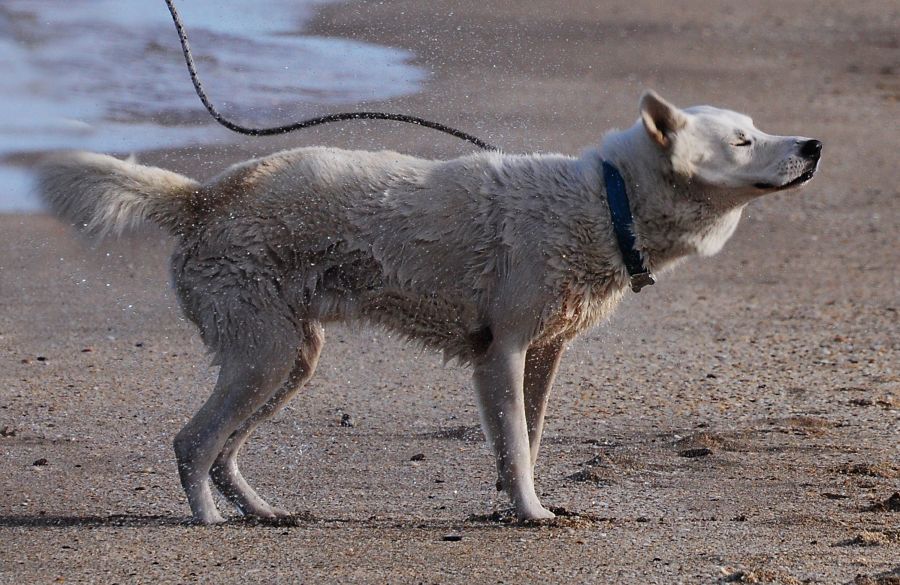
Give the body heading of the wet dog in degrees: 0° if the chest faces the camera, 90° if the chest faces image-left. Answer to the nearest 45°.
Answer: approximately 270°
